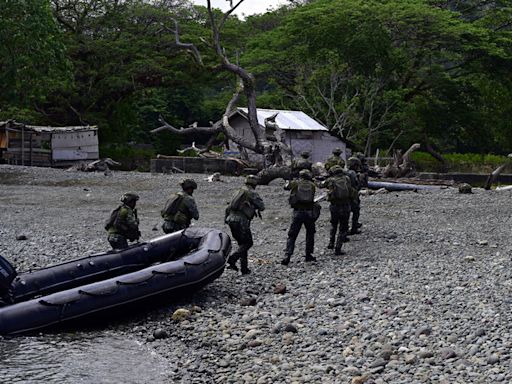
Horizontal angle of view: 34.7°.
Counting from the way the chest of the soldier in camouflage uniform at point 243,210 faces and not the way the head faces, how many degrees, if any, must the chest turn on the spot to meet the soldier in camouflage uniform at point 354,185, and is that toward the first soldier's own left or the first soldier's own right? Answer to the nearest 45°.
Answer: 0° — they already face them

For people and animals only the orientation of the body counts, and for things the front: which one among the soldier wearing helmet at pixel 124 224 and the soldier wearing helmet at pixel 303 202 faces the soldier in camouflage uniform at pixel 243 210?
the soldier wearing helmet at pixel 124 224

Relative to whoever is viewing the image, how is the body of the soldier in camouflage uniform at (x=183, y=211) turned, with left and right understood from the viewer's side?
facing away from the viewer and to the right of the viewer

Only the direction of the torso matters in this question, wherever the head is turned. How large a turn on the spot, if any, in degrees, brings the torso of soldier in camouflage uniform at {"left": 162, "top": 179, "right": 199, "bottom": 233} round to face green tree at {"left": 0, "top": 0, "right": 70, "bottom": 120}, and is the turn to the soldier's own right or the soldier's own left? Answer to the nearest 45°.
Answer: approximately 45° to the soldier's own left

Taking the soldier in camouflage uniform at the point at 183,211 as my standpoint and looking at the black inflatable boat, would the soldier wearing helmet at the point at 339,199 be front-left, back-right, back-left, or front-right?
back-left

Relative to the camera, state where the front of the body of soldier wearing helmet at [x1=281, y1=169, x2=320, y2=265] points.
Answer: away from the camera

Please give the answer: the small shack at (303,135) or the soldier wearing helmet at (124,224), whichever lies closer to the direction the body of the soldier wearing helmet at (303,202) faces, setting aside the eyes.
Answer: the small shack

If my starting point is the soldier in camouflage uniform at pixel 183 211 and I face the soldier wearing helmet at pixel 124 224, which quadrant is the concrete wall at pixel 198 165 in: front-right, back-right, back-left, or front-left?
back-right

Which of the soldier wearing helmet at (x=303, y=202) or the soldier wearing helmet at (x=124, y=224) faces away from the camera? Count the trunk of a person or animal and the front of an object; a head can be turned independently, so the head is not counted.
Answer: the soldier wearing helmet at (x=303, y=202)

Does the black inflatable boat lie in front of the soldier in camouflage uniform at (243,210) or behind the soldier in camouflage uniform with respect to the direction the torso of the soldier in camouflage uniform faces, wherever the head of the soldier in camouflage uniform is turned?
behind

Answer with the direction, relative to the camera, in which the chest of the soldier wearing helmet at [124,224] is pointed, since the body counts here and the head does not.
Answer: to the viewer's right

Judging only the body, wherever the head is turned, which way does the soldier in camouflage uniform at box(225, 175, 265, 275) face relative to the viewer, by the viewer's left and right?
facing away from the viewer and to the right of the viewer
